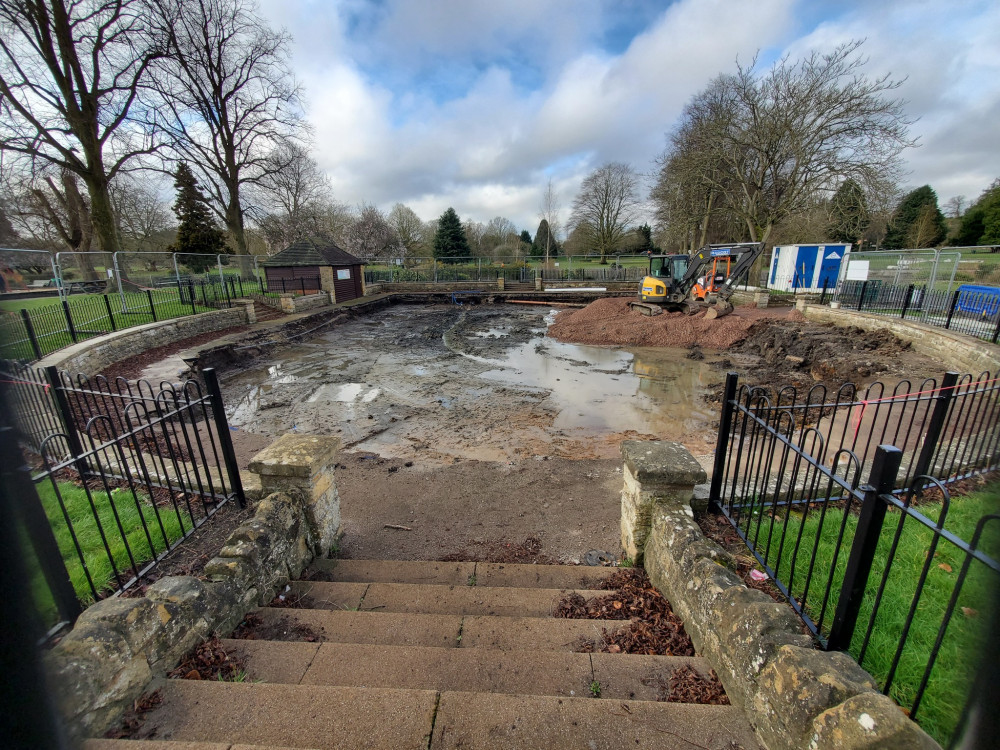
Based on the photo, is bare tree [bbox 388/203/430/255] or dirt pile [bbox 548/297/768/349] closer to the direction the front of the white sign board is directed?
the dirt pile

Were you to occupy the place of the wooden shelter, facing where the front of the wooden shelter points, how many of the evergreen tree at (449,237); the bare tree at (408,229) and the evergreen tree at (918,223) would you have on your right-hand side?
0

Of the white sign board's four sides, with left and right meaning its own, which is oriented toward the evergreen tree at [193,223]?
right

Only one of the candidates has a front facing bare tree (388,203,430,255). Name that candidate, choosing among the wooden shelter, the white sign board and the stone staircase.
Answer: the stone staircase

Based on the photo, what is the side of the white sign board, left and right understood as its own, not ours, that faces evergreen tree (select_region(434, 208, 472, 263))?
right

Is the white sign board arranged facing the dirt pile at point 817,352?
yes

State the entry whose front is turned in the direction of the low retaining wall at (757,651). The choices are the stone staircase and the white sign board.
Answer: the white sign board

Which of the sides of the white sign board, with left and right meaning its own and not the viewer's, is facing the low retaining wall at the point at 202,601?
front

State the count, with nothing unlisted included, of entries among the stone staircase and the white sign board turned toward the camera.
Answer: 1

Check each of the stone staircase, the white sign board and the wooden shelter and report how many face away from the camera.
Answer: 1

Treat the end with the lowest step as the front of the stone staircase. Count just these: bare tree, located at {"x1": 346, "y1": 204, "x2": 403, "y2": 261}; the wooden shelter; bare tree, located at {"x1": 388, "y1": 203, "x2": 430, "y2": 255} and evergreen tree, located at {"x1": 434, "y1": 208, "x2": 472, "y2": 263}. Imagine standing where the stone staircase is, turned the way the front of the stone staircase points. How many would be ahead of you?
4

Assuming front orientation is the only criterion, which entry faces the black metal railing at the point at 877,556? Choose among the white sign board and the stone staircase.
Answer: the white sign board

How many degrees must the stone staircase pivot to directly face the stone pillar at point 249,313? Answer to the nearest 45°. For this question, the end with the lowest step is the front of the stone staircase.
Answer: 0° — it already faces it

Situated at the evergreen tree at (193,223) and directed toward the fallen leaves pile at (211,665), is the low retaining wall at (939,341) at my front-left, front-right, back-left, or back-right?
front-left

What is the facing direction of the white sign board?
toward the camera

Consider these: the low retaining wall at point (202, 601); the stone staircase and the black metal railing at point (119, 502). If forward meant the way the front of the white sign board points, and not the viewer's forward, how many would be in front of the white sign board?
3

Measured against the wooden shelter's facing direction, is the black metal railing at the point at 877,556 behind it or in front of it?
in front

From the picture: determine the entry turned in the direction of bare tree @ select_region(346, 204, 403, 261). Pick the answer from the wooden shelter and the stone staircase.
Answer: the stone staircase

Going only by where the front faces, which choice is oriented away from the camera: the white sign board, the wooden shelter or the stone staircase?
the stone staircase

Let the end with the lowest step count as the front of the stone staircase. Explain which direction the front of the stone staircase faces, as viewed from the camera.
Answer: facing away from the viewer

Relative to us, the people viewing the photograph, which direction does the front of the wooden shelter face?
facing the viewer and to the right of the viewer
